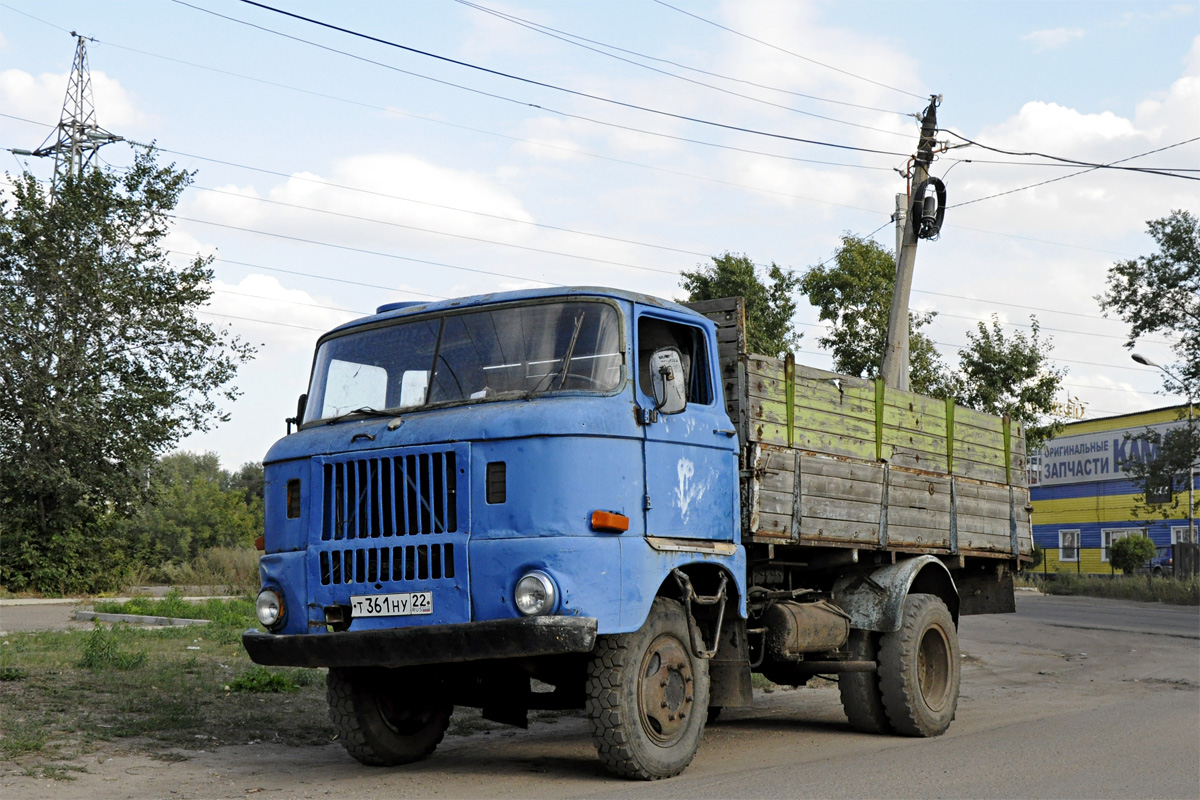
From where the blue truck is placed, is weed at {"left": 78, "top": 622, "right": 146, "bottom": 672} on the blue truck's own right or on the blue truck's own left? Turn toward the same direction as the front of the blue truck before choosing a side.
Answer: on the blue truck's own right

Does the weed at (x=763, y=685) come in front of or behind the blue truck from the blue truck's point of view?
behind

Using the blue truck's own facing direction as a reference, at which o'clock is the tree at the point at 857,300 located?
The tree is roughly at 5 o'clock from the blue truck.

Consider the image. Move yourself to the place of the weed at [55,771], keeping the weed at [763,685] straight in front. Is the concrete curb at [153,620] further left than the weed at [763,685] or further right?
left

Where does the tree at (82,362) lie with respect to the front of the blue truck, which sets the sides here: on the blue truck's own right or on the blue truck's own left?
on the blue truck's own right

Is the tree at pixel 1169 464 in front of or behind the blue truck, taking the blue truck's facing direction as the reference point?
behind

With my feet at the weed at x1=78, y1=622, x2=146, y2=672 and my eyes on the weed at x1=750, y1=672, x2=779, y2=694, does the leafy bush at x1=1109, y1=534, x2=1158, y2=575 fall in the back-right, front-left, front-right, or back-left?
front-left

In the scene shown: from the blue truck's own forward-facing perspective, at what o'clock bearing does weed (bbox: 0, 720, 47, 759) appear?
The weed is roughly at 2 o'clock from the blue truck.
